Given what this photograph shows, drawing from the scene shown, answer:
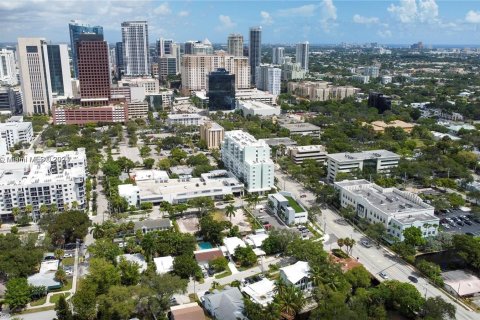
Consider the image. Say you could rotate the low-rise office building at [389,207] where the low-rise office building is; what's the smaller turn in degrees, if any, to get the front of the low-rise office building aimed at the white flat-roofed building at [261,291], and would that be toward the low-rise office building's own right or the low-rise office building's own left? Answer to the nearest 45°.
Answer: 0° — it already faces it

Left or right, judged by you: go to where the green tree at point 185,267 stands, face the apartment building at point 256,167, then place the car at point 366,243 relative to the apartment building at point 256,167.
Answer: right

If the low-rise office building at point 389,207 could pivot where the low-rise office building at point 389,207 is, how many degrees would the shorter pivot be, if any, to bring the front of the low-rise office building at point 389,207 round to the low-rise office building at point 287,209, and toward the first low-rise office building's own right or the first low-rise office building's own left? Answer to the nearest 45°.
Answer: approximately 45° to the first low-rise office building's own right

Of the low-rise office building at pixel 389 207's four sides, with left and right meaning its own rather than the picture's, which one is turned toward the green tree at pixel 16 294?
front

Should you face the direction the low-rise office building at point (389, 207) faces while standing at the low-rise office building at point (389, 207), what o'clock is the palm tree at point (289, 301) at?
The palm tree is roughly at 11 o'clock from the low-rise office building.

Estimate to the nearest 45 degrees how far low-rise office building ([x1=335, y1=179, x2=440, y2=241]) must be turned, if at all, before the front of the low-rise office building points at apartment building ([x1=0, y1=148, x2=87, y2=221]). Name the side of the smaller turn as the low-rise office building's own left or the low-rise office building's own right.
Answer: approximately 45° to the low-rise office building's own right

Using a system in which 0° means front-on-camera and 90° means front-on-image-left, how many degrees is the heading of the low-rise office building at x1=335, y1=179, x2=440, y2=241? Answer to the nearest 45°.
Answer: approximately 45°

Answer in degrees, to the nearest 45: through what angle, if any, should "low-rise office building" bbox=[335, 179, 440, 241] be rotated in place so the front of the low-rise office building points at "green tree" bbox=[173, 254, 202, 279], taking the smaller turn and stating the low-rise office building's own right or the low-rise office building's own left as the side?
0° — it already faces it

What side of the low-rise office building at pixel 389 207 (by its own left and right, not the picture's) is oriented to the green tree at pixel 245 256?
front
